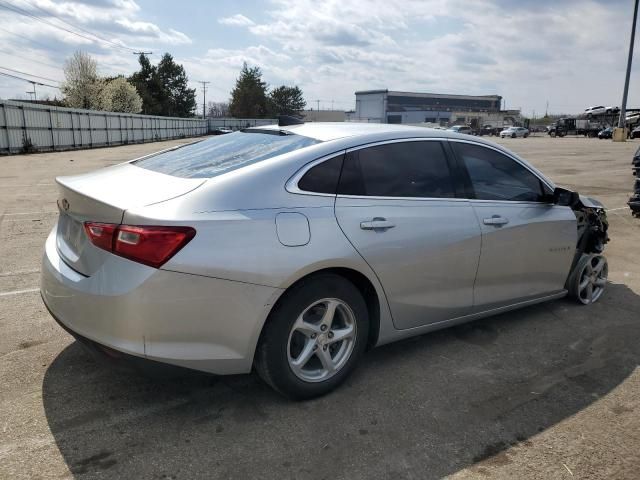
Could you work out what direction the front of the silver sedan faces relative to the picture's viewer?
facing away from the viewer and to the right of the viewer

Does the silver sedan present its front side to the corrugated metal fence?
no
